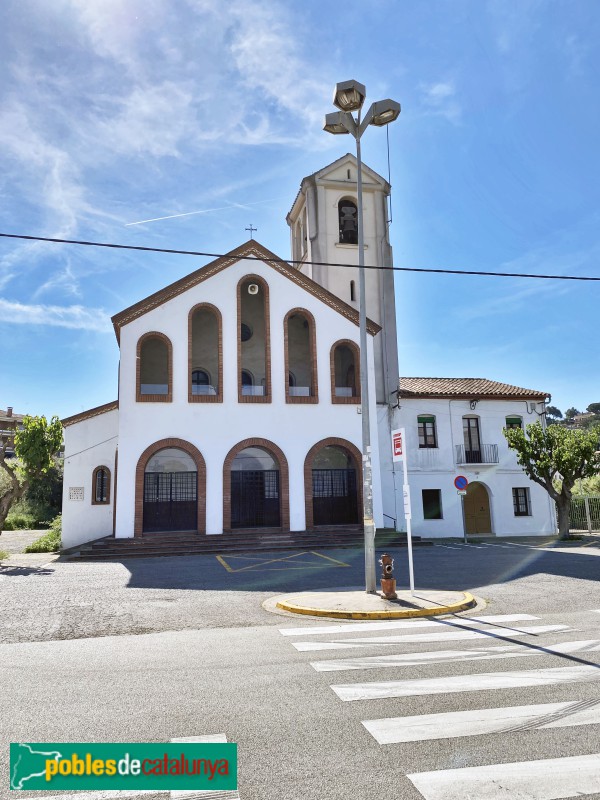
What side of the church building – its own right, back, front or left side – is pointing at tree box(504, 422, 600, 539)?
left

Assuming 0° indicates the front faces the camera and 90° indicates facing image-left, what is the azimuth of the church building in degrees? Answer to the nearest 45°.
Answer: approximately 0°

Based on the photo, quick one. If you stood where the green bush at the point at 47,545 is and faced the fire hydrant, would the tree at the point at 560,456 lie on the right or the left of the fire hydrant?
left

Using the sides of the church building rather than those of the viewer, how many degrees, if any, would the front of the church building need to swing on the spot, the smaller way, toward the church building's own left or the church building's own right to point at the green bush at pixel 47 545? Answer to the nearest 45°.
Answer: approximately 90° to the church building's own right

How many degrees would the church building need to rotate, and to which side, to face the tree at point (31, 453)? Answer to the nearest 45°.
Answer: approximately 45° to its right

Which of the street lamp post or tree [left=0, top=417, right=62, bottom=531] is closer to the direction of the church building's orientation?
the street lamp post

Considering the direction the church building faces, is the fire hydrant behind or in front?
in front

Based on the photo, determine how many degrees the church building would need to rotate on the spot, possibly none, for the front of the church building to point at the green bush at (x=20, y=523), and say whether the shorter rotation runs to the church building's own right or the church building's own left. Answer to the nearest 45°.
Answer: approximately 135° to the church building's own right

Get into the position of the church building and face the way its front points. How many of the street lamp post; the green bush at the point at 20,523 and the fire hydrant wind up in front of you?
2

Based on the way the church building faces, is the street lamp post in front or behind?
in front
